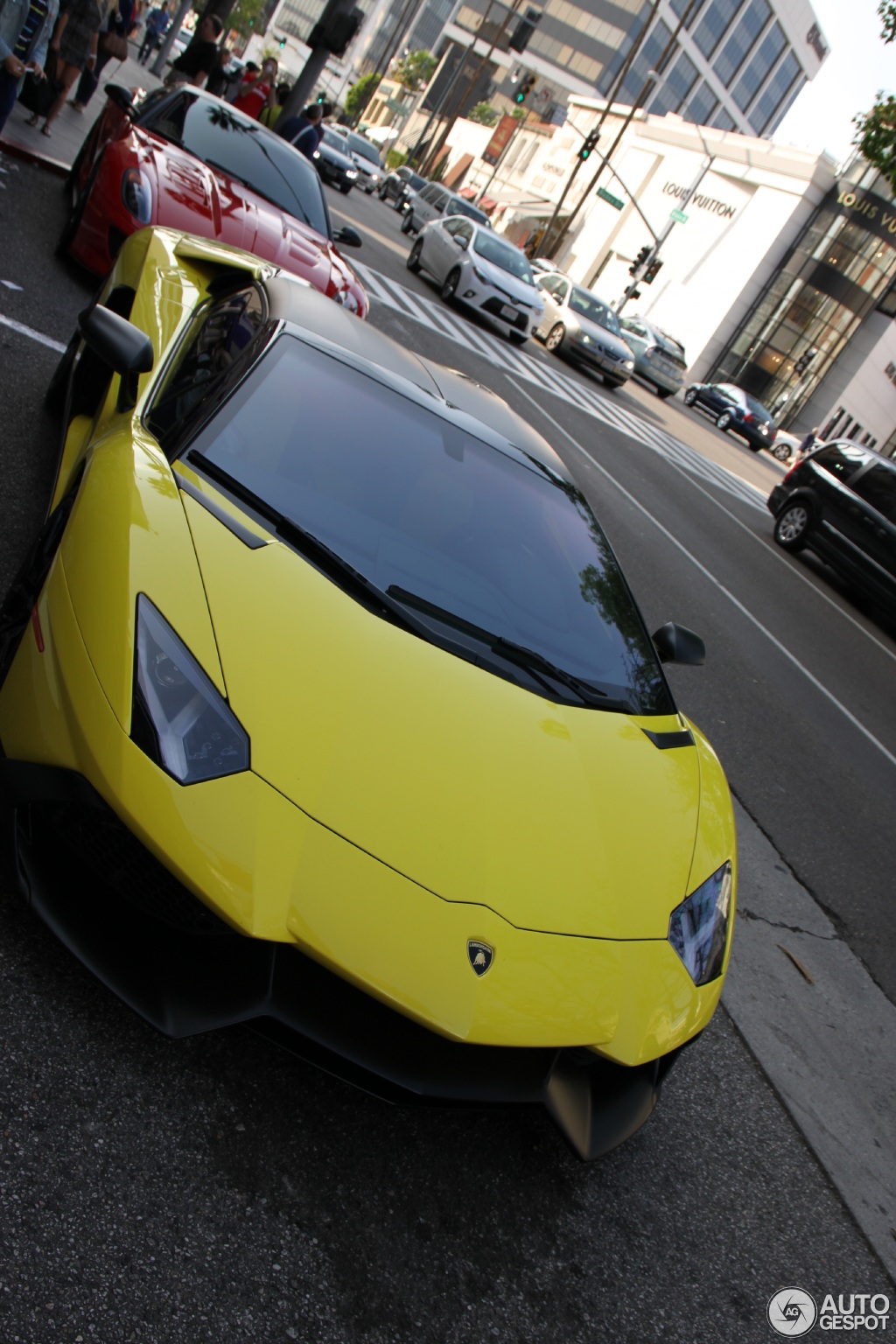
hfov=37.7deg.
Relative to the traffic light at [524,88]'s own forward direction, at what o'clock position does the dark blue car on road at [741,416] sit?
The dark blue car on road is roughly at 10 o'clock from the traffic light.

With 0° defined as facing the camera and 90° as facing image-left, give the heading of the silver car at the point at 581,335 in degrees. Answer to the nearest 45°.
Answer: approximately 315°

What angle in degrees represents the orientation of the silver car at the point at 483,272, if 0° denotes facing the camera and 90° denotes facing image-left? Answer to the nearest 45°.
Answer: approximately 315°

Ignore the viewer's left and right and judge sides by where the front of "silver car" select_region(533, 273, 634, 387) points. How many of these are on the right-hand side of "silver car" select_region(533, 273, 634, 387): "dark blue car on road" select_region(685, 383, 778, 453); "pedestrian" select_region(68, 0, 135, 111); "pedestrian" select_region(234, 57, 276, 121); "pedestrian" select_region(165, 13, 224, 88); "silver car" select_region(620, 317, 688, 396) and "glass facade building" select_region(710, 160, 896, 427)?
3

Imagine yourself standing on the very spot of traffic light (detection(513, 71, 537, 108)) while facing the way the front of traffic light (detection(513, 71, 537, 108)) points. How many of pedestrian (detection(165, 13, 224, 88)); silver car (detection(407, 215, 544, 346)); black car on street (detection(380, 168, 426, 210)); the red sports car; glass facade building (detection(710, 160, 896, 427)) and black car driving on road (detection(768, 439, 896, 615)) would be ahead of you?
4

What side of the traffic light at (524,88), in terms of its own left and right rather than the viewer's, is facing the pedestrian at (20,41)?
front

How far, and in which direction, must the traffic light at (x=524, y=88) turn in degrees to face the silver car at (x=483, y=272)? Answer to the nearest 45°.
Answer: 0° — it already faces it

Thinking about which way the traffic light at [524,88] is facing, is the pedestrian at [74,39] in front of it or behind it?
in front

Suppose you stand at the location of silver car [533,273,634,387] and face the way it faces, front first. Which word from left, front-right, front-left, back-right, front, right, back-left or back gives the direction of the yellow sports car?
front-right
